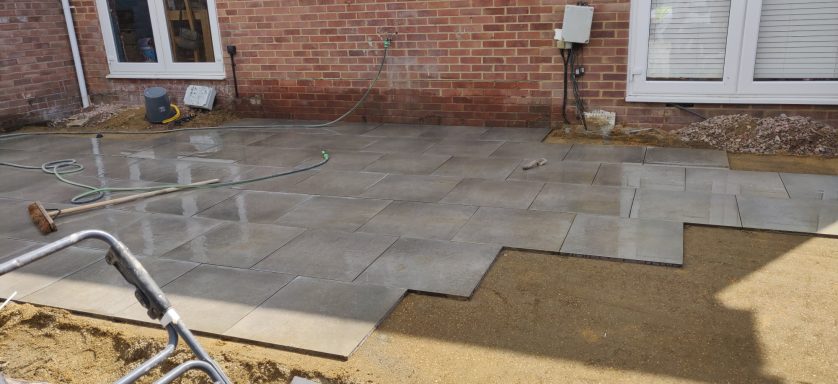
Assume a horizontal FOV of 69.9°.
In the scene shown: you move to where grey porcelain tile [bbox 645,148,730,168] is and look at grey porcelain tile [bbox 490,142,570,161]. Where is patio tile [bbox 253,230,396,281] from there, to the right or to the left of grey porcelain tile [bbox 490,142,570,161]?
left

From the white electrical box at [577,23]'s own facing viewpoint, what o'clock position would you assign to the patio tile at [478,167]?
The patio tile is roughly at 1 o'clock from the white electrical box.

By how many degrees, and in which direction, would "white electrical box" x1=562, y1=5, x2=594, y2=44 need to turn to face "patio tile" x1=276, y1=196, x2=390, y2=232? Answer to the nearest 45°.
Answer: approximately 45° to its right

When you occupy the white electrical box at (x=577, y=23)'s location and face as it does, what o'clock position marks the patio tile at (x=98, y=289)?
The patio tile is roughly at 1 o'clock from the white electrical box.

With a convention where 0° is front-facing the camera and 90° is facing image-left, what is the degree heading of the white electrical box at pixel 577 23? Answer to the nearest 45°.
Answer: approximately 0°

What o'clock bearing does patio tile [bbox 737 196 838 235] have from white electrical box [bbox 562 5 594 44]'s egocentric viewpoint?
The patio tile is roughly at 11 o'clock from the white electrical box.

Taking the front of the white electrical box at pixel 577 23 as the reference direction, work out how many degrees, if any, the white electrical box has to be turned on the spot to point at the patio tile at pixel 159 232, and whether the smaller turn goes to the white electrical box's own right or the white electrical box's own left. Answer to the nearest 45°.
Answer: approximately 45° to the white electrical box's own right
